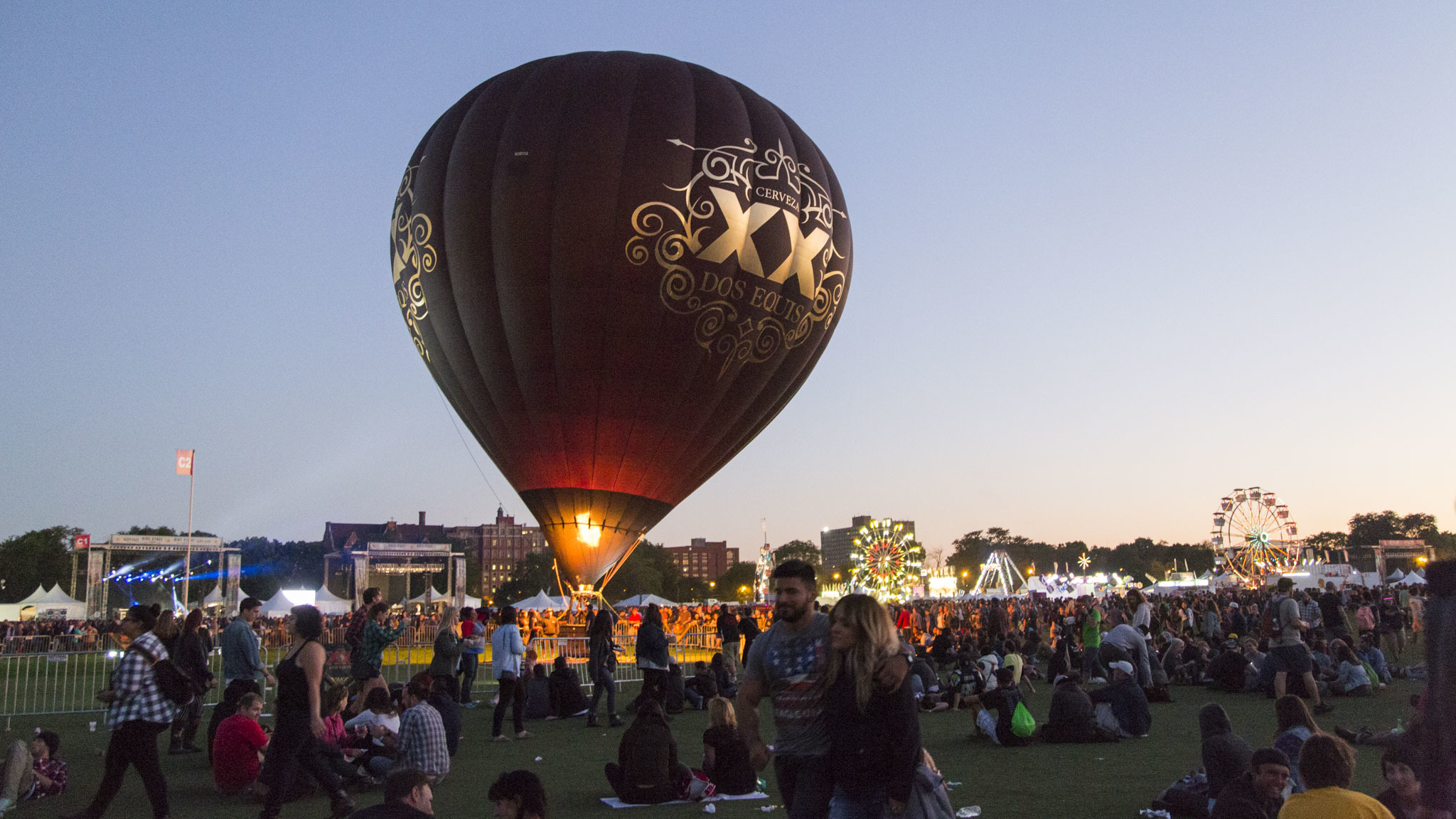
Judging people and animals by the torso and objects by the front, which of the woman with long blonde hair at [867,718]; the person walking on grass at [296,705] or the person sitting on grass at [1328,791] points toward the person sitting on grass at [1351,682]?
the person sitting on grass at [1328,791]

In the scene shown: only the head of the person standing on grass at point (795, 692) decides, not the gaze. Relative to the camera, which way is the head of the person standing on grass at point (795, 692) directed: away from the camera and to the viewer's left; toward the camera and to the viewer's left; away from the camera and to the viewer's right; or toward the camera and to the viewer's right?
toward the camera and to the viewer's left

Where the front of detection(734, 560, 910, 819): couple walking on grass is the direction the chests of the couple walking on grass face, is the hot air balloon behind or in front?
behind

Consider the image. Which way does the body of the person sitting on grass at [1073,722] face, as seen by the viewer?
away from the camera

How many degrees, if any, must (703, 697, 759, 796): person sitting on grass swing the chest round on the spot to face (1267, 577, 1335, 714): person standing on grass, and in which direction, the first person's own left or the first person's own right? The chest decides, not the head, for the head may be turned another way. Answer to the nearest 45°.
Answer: approximately 45° to the first person's own right

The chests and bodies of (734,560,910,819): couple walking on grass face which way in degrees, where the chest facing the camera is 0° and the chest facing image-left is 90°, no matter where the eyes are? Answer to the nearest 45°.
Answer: approximately 0°

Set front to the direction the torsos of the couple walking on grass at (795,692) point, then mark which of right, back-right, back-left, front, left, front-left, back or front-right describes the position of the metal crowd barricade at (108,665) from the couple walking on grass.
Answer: back-right

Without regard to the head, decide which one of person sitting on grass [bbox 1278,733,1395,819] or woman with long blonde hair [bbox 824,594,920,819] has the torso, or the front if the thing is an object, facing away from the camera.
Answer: the person sitting on grass

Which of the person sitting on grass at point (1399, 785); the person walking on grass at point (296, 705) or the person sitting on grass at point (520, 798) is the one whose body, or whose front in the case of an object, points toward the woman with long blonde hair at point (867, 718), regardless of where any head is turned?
the person sitting on grass at point (1399, 785)

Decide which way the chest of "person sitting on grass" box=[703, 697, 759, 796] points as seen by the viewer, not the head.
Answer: away from the camera

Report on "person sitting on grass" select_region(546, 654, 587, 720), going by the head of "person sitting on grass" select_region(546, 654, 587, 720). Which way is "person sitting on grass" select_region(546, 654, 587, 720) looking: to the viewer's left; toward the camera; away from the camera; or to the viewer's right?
away from the camera

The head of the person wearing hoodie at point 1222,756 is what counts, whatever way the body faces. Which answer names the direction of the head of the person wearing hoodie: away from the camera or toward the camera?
away from the camera
